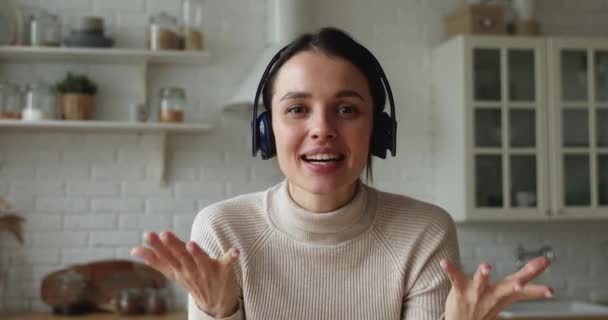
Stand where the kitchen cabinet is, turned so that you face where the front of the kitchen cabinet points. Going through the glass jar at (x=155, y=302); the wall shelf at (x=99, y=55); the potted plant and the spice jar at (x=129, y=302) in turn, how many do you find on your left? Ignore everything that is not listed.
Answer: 0

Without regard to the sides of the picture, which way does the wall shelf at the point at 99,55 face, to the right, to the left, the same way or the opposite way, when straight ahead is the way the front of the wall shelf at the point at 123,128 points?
the same way

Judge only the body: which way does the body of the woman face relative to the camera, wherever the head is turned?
toward the camera

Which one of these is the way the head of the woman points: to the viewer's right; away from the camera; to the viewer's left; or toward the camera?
toward the camera

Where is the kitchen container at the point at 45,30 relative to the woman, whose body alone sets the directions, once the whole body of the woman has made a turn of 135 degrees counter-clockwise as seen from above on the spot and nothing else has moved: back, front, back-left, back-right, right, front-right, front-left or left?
left

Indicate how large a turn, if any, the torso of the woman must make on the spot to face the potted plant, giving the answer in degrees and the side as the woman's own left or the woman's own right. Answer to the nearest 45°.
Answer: approximately 135° to the woman's own right

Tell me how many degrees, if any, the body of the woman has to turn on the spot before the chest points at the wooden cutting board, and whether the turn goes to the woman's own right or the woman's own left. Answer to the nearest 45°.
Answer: approximately 135° to the woman's own right

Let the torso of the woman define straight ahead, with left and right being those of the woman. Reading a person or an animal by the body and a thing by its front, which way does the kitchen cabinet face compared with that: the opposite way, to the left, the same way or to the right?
the same way

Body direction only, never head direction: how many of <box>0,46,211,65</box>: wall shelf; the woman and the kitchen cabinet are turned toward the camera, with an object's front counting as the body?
3

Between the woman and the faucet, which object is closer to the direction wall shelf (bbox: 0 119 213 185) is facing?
the woman

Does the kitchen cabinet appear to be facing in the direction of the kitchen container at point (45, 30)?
no

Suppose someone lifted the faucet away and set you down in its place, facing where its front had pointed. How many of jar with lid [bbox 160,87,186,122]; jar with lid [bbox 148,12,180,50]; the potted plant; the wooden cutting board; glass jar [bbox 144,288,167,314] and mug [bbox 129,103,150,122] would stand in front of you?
0

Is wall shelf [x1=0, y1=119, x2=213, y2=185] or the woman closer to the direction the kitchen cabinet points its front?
the woman

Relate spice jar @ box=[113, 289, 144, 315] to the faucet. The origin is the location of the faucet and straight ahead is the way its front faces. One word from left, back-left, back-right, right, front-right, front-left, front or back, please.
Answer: back-right
